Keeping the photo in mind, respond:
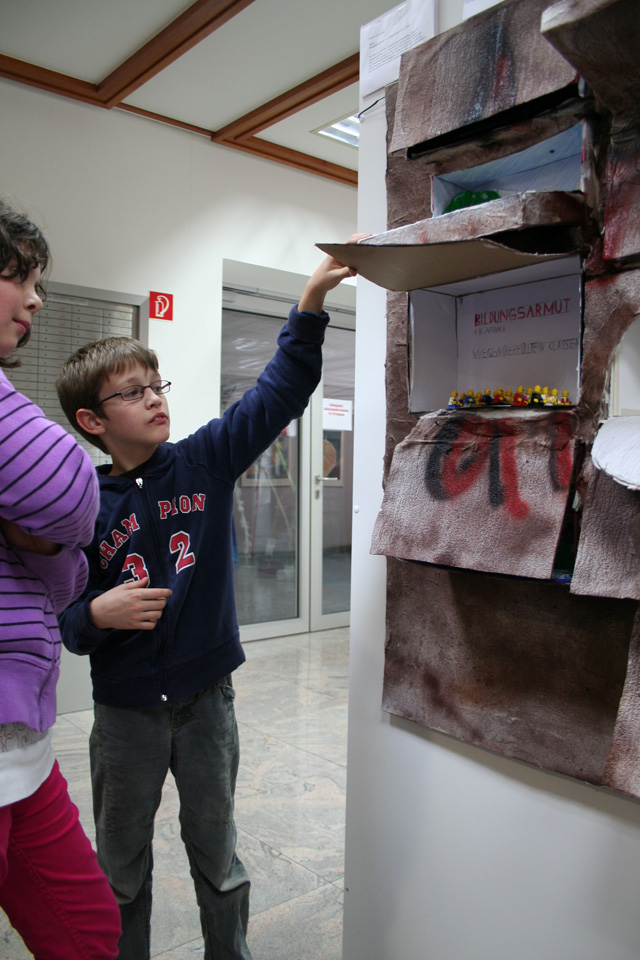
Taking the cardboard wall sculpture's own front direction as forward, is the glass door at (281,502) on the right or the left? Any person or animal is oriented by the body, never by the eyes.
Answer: on its right

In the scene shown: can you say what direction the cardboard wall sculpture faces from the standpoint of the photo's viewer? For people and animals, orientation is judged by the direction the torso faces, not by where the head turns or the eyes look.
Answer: facing the viewer and to the left of the viewer

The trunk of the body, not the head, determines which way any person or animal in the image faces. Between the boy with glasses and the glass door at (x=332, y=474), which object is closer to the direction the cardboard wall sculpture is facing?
the boy with glasses

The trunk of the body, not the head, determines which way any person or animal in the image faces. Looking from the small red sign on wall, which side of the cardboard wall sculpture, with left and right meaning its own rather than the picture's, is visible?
right

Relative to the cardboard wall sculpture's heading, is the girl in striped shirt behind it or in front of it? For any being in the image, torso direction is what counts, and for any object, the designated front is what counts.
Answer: in front

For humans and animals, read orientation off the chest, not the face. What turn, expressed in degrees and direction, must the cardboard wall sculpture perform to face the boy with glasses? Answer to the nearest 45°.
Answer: approximately 45° to its right
